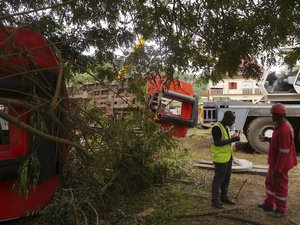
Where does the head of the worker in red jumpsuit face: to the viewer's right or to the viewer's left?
to the viewer's left

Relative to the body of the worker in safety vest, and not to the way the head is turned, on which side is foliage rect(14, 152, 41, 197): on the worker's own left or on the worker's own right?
on the worker's own right

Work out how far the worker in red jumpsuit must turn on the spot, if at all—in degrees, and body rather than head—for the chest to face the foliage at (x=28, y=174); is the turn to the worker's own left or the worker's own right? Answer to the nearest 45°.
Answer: approximately 45° to the worker's own left

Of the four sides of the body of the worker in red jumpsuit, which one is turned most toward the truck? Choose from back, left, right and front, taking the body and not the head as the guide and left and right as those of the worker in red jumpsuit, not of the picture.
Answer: right

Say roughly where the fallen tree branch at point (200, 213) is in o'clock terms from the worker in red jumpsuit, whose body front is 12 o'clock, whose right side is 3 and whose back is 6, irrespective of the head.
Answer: The fallen tree branch is roughly at 11 o'clock from the worker in red jumpsuit.

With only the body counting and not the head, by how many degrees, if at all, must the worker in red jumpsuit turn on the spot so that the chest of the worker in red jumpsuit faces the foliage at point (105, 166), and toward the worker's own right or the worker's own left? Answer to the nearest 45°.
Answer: approximately 45° to the worker's own left

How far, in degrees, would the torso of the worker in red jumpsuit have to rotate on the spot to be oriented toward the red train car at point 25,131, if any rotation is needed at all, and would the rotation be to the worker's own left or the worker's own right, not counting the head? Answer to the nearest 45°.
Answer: approximately 45° to the worker's own left

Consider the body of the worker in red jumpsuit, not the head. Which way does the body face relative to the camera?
to the viewer's left
